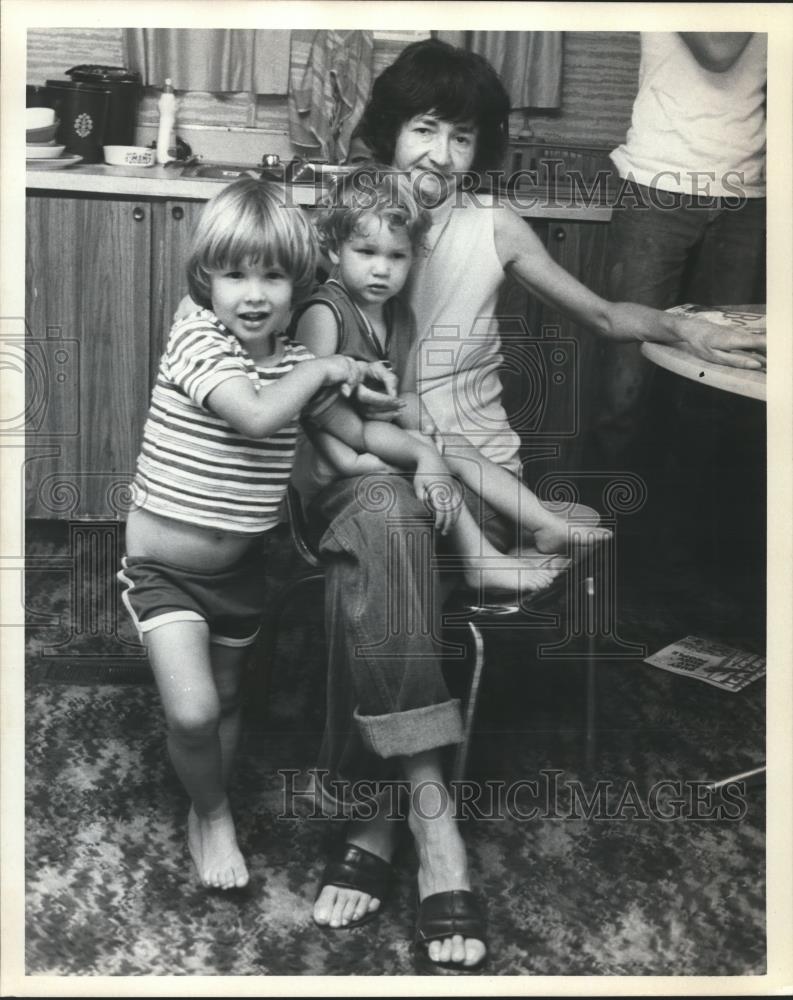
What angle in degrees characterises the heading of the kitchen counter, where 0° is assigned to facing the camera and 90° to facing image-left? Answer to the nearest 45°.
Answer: approximately 0°

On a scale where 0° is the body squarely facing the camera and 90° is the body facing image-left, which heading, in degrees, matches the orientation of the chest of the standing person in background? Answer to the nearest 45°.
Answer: approximately 0°

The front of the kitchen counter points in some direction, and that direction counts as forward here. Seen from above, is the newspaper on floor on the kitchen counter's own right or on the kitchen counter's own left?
on the kitchen counter's own left
